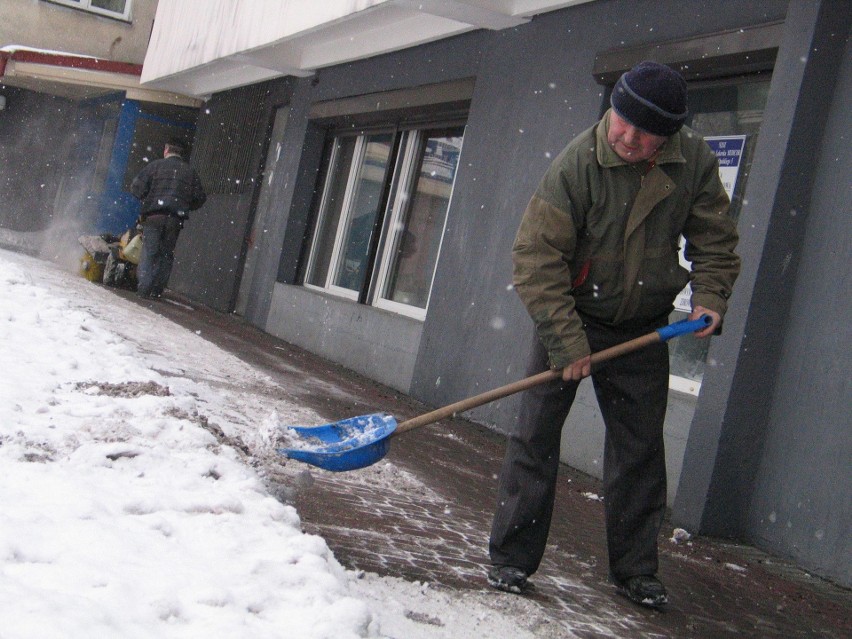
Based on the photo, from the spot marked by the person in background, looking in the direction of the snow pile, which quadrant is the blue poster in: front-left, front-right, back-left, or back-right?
front-left

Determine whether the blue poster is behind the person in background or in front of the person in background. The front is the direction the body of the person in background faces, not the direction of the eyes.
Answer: behind

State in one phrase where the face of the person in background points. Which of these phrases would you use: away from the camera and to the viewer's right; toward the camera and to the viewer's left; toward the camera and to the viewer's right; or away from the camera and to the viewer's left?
away from the camera and to the viewer's left

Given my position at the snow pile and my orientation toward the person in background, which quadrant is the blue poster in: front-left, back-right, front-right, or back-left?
front-right

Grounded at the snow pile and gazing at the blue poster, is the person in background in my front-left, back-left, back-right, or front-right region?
front-left

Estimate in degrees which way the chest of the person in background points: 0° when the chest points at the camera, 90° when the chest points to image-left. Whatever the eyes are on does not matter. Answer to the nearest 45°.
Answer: approximately 180°

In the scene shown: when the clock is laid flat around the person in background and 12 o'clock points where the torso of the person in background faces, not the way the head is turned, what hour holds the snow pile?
The snow pile is roughly at 6 o'clock from the person in background.
